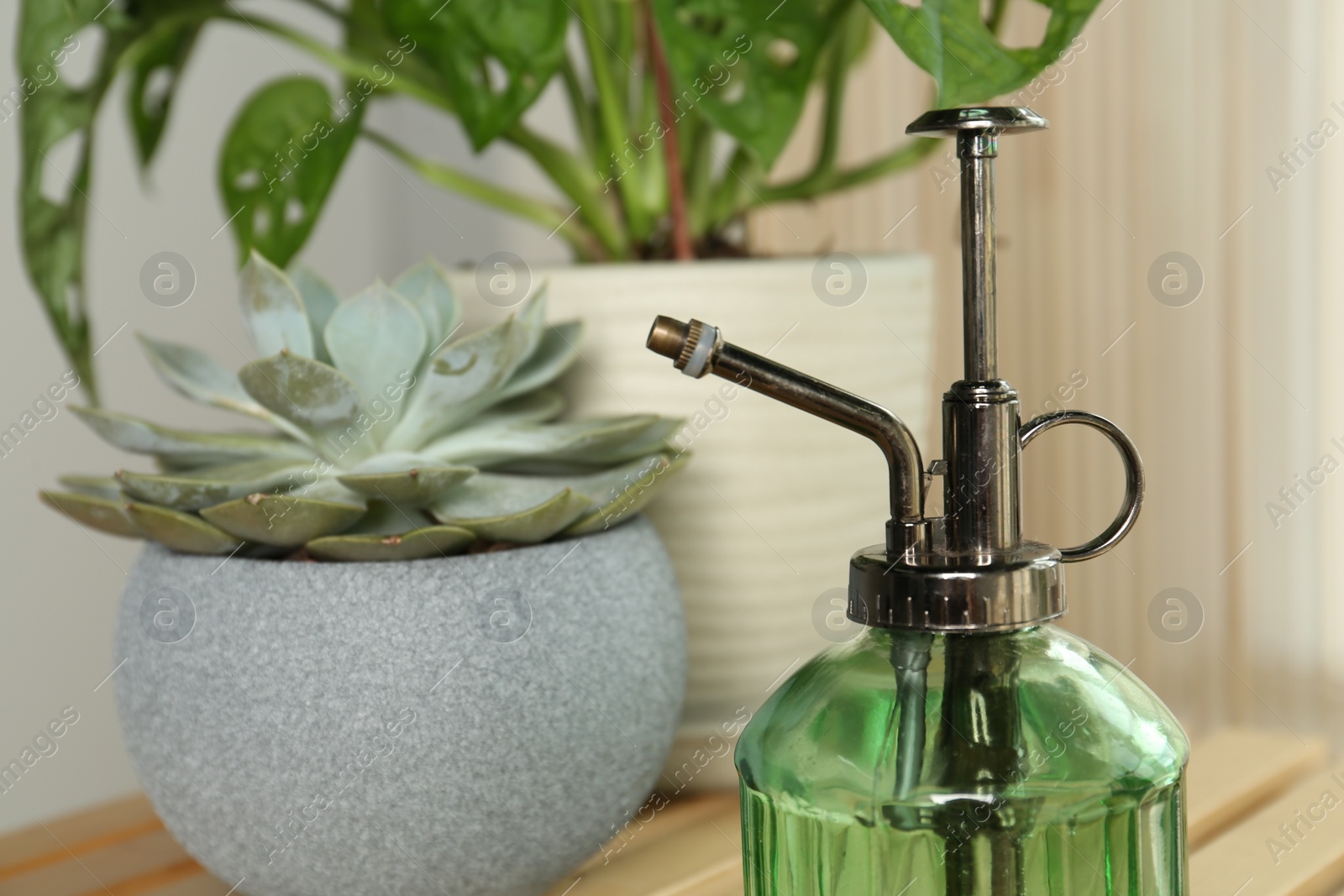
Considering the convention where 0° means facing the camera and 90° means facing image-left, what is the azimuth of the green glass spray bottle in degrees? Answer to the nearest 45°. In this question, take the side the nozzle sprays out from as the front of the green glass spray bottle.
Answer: approximately 90°
